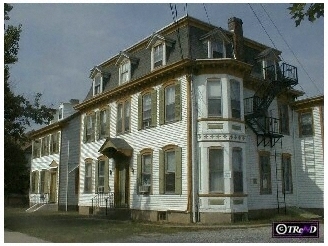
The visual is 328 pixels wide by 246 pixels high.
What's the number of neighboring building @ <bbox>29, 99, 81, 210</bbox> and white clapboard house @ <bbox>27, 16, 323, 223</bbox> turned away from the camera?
0

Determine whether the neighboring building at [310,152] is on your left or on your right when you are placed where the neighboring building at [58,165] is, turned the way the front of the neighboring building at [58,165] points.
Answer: on your left

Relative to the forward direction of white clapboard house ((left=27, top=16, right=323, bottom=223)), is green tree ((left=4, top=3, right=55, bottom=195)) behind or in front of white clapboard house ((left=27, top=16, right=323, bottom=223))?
in front

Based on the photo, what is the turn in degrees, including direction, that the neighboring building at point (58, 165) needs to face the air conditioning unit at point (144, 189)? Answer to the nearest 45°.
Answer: approximately 45° to its left

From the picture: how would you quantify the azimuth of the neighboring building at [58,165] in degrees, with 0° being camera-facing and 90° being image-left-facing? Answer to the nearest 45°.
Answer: approximately 45°

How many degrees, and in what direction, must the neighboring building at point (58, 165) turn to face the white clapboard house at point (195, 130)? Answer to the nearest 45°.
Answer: approximately 90° to its left

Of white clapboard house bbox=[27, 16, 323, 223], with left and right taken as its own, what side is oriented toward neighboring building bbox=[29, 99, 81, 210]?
right
